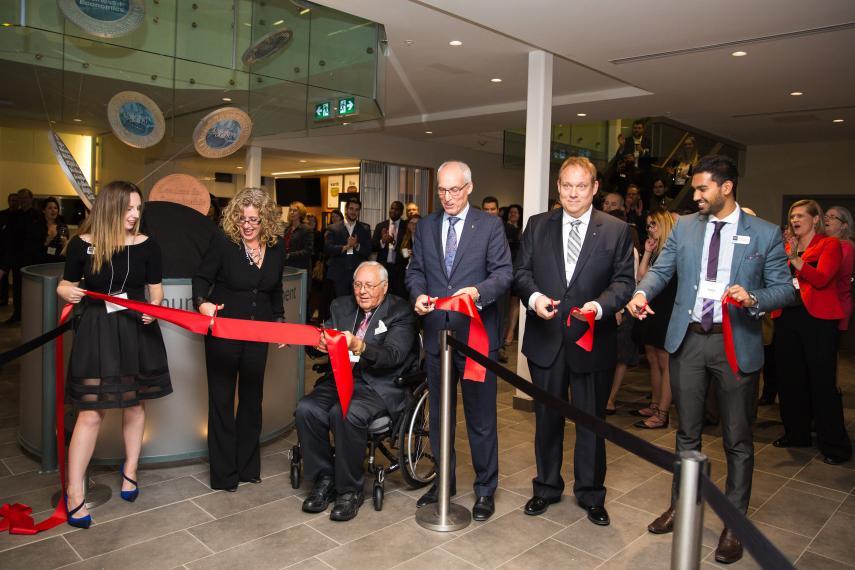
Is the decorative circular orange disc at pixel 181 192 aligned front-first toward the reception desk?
yes

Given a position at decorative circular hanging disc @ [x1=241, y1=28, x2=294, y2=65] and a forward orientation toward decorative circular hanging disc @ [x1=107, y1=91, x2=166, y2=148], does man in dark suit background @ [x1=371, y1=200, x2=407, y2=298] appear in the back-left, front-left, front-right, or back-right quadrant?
back-right

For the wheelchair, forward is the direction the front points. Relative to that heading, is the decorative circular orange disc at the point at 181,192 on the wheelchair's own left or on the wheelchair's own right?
on the wheelchair's own right

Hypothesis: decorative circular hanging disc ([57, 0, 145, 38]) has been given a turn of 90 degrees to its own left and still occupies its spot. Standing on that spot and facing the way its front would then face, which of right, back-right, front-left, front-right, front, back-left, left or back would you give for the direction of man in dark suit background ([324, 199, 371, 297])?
front-left

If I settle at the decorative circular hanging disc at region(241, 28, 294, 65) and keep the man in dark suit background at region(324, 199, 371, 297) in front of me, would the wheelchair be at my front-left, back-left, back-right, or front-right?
back-right

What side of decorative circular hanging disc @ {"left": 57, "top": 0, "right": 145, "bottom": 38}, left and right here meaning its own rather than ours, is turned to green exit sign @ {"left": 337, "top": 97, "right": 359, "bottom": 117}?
left

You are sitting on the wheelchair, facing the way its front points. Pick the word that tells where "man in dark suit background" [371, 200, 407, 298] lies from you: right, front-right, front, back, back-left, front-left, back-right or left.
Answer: back-right
